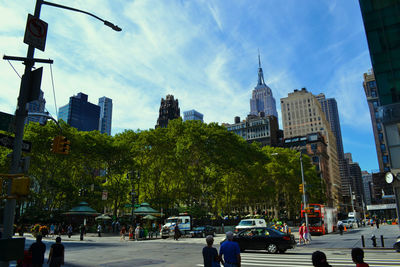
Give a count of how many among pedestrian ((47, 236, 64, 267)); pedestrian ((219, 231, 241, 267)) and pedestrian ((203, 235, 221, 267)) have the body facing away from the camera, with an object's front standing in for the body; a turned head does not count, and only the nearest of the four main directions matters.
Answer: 3

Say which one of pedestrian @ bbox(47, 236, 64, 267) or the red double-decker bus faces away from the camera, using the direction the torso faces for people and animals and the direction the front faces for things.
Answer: the pedestrian

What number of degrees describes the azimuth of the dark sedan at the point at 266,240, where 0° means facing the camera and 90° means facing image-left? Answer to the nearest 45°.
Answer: approximately 135°

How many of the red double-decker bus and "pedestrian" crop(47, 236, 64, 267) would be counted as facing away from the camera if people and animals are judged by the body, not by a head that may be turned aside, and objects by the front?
1

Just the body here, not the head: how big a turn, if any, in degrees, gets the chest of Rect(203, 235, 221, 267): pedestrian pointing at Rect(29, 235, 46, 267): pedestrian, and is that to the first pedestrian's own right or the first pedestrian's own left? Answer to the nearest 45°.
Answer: approximately 90° to the first pedestrian's own left

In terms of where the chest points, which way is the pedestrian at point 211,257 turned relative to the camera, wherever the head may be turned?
away from the camera

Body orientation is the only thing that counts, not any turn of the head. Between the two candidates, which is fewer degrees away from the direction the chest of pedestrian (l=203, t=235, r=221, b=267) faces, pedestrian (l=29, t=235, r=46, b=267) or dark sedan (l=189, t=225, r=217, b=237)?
the dark sedan

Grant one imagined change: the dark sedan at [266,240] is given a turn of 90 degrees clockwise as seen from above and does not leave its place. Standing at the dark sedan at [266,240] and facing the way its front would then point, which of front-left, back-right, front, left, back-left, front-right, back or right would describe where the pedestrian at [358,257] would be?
back-right

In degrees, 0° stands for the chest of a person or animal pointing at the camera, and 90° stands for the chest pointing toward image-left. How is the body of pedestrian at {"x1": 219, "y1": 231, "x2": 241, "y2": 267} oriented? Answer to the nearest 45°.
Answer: approximately 180°

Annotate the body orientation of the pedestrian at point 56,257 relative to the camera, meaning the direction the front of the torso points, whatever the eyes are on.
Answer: away from the camera

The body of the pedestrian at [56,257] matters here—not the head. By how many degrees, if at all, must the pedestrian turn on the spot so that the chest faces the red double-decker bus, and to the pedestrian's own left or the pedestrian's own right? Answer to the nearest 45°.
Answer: approximately 45° to the pedestrian's own right

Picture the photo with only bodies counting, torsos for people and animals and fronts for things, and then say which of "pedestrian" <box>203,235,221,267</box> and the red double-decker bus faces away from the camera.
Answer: the pedestrian

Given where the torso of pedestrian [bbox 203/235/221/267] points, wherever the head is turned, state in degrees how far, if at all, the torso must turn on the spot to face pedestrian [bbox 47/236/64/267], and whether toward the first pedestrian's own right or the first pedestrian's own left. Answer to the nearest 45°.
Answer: approximately 90° to the first pedestrian's own left

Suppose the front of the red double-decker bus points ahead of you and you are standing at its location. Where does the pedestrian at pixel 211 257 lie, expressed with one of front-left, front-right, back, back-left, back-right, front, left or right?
front-left
